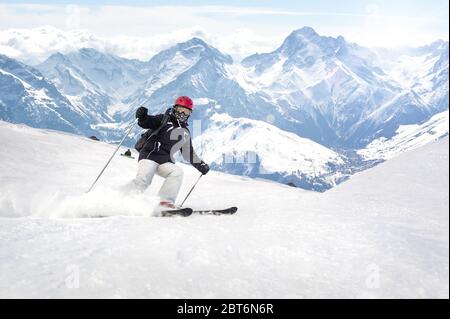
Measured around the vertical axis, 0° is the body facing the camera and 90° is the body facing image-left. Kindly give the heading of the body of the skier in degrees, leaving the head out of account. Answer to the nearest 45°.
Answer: approximately 315°
